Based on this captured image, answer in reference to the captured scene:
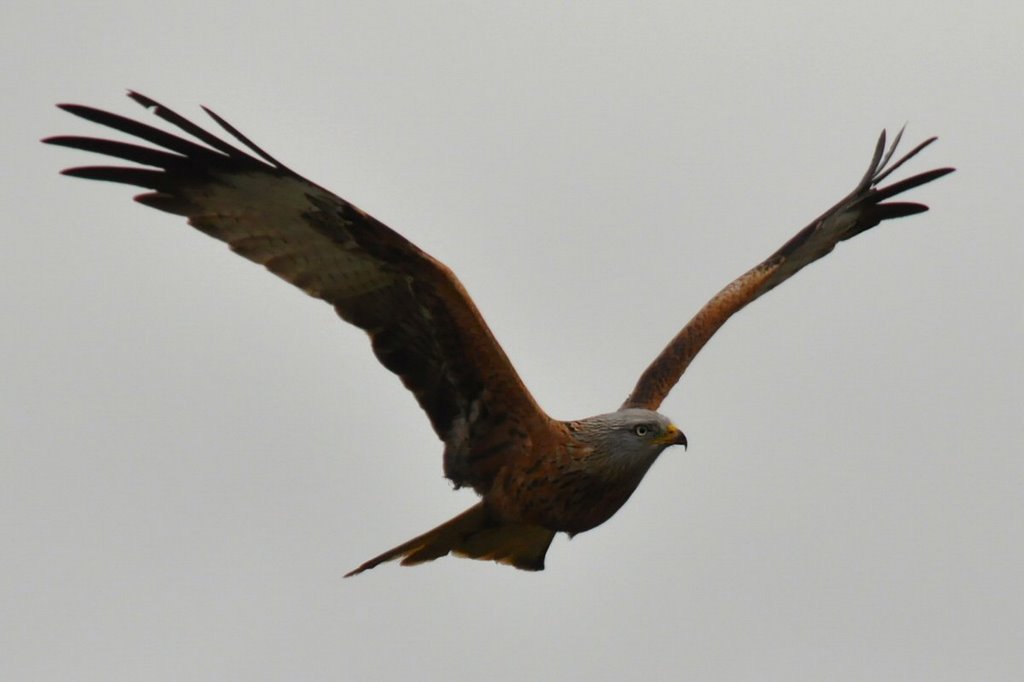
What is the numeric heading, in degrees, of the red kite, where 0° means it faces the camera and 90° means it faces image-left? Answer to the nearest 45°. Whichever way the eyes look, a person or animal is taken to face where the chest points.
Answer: approximately 315°
